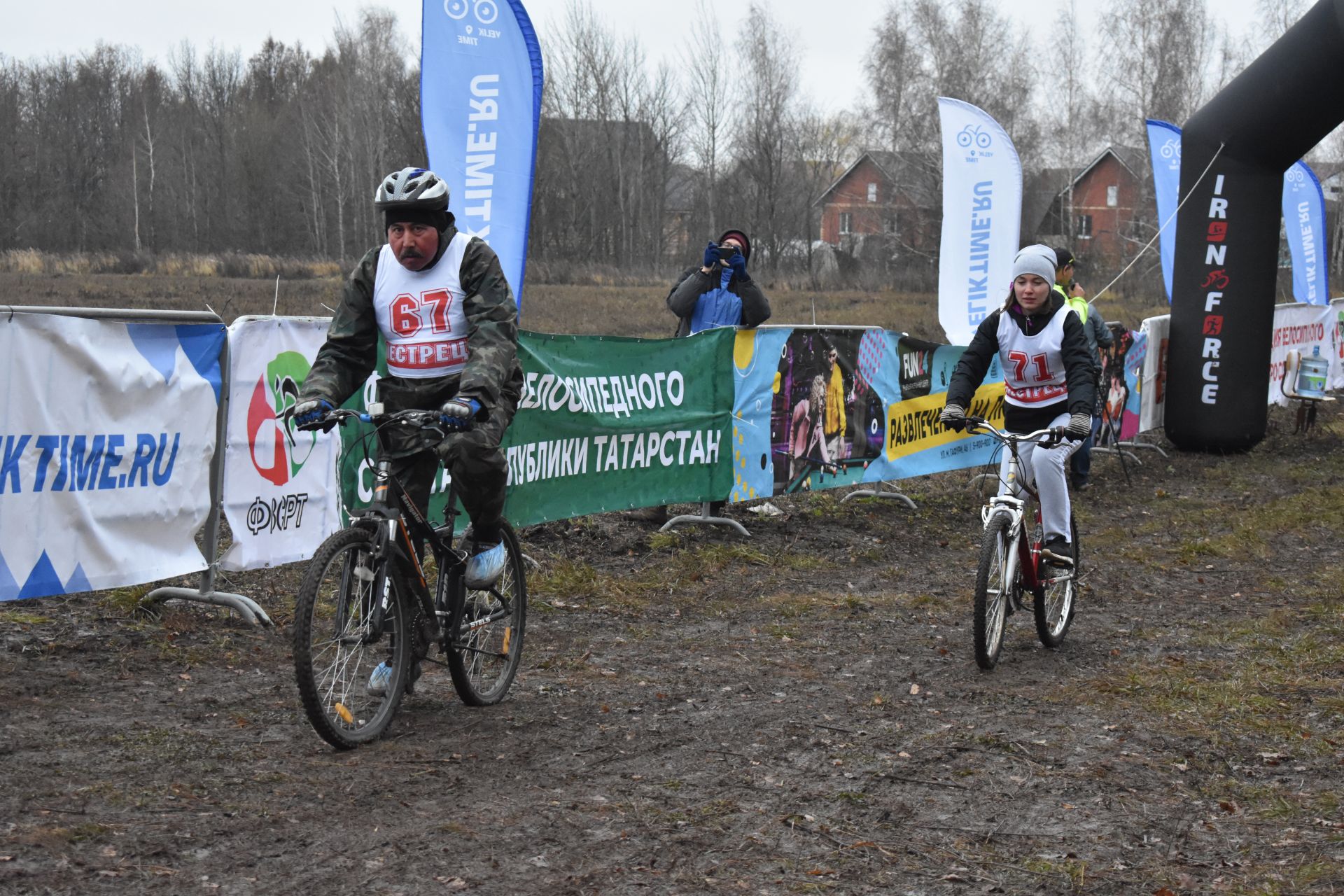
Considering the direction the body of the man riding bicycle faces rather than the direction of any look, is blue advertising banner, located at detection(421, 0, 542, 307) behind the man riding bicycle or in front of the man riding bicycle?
behind

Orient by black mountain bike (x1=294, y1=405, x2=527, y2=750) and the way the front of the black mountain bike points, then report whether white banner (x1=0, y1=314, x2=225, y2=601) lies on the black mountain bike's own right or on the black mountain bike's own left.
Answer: on the black mountain bike's own right

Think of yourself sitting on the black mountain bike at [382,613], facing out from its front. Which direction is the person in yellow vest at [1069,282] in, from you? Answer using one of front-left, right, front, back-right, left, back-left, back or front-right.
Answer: back

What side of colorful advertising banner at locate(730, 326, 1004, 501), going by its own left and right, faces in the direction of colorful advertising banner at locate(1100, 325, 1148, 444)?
left

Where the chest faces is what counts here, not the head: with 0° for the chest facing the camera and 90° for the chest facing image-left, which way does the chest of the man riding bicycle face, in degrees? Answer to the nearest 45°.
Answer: approximately 45°

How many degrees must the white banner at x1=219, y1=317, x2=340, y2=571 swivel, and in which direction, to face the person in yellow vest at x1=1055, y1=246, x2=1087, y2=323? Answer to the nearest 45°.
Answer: approximately 135° to its left

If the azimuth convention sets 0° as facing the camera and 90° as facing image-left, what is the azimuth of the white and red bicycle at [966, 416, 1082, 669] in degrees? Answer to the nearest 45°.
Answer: approximately 45°

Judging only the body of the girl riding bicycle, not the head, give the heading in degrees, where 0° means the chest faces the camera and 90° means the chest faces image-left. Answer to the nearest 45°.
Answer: approximately 45°

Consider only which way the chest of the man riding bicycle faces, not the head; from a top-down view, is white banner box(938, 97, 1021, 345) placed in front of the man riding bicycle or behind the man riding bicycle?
behind
